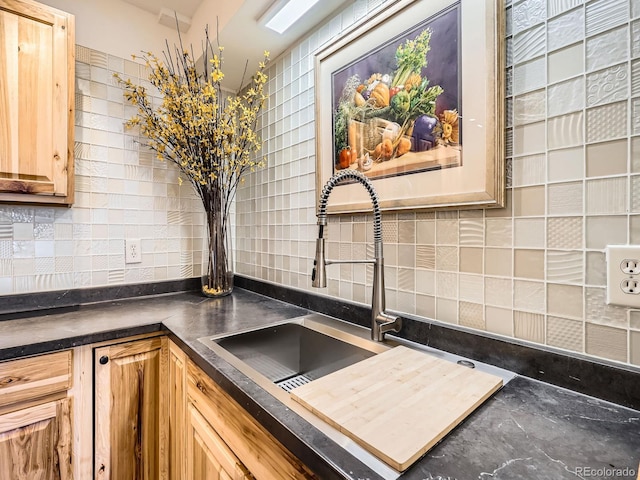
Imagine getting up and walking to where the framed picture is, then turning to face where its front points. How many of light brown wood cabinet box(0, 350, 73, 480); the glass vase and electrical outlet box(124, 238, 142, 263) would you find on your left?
0

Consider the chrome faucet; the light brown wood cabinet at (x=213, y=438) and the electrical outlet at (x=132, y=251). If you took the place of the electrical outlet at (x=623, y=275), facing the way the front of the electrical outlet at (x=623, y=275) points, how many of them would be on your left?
0

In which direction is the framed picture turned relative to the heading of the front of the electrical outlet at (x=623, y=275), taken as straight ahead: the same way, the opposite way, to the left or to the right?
the same way

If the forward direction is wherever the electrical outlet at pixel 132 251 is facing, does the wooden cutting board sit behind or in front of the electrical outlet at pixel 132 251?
in front

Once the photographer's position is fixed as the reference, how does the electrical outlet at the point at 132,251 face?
facing the viewer

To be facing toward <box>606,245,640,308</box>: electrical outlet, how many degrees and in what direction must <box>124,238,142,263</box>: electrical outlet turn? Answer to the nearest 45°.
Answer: approximately 45° to its left

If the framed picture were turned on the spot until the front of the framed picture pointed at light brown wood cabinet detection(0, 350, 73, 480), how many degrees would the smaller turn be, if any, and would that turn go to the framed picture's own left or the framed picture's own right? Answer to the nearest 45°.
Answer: approximately 45° to the framed picture's own right

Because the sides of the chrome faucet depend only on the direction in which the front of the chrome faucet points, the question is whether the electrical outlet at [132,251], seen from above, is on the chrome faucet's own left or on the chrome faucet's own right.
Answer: on the chrome faucet's own right

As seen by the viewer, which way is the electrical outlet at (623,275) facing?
toward the camera

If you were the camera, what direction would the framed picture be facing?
facing the viewer and to the left of the viewer

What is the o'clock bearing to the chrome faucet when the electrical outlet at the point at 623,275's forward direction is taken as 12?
The chrome faucet is roughly at 3 o'clock from the electrical outlet.

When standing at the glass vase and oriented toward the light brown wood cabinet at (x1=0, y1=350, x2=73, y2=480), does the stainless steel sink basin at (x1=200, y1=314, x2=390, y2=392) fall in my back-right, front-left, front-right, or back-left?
front-left

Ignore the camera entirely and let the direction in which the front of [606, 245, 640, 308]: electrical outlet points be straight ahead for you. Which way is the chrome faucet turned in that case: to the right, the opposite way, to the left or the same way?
the same way

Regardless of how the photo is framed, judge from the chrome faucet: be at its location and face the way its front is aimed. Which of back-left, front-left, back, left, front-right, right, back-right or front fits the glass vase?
right

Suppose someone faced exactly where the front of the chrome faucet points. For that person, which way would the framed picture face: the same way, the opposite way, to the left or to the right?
the same way
